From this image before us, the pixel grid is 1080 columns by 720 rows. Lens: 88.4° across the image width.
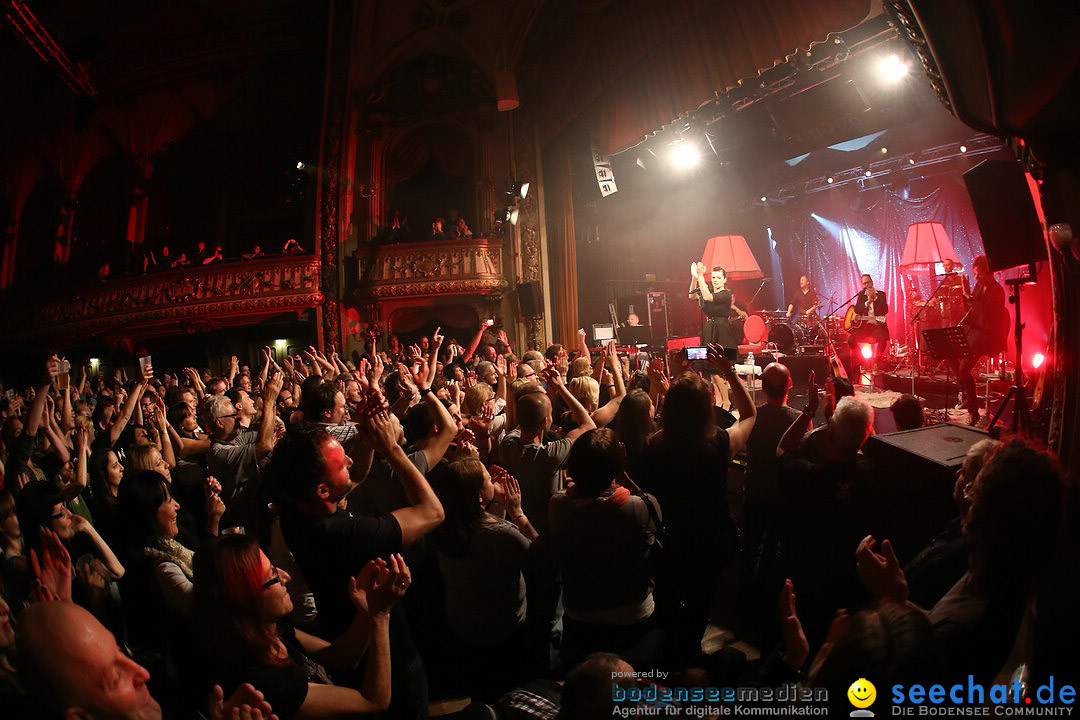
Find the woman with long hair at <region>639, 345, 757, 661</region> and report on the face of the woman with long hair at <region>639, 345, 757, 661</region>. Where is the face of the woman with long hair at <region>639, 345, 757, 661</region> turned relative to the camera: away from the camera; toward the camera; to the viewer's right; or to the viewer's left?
away from the camera

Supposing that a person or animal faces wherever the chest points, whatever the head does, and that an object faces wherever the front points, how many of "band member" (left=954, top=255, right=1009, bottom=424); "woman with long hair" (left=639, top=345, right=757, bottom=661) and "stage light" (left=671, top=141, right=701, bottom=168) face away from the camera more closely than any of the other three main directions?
1

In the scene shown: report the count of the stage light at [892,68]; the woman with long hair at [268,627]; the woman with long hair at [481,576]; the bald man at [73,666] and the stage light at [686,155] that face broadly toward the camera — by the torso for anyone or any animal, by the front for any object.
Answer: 2

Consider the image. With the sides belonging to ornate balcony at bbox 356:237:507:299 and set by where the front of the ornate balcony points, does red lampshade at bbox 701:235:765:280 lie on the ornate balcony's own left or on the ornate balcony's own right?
on the ornate balcony's own left

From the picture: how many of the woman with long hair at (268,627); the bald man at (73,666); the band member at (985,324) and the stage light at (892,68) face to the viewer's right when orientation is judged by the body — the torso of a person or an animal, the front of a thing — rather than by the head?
2

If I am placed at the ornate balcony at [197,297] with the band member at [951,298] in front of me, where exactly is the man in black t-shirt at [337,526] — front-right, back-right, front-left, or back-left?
front-right

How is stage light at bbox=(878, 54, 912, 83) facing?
toward the camera

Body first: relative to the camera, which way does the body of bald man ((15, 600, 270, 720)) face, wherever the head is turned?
to the viewer's right

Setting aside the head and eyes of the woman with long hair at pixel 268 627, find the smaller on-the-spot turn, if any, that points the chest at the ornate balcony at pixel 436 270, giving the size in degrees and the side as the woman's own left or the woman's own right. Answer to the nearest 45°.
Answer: approximately 90° to the woman's own left

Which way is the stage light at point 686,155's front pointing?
toward the camera

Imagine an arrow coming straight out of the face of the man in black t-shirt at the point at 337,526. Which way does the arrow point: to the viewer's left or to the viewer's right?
to the viewer's right

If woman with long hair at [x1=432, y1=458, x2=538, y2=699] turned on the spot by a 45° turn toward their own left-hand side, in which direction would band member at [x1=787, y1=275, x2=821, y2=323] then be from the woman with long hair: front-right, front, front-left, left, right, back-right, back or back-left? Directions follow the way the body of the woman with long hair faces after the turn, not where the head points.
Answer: front-right

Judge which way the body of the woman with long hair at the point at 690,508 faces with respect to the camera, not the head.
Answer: away from the camera

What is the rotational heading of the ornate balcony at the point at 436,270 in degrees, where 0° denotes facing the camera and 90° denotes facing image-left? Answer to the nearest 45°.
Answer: approximately 0°
